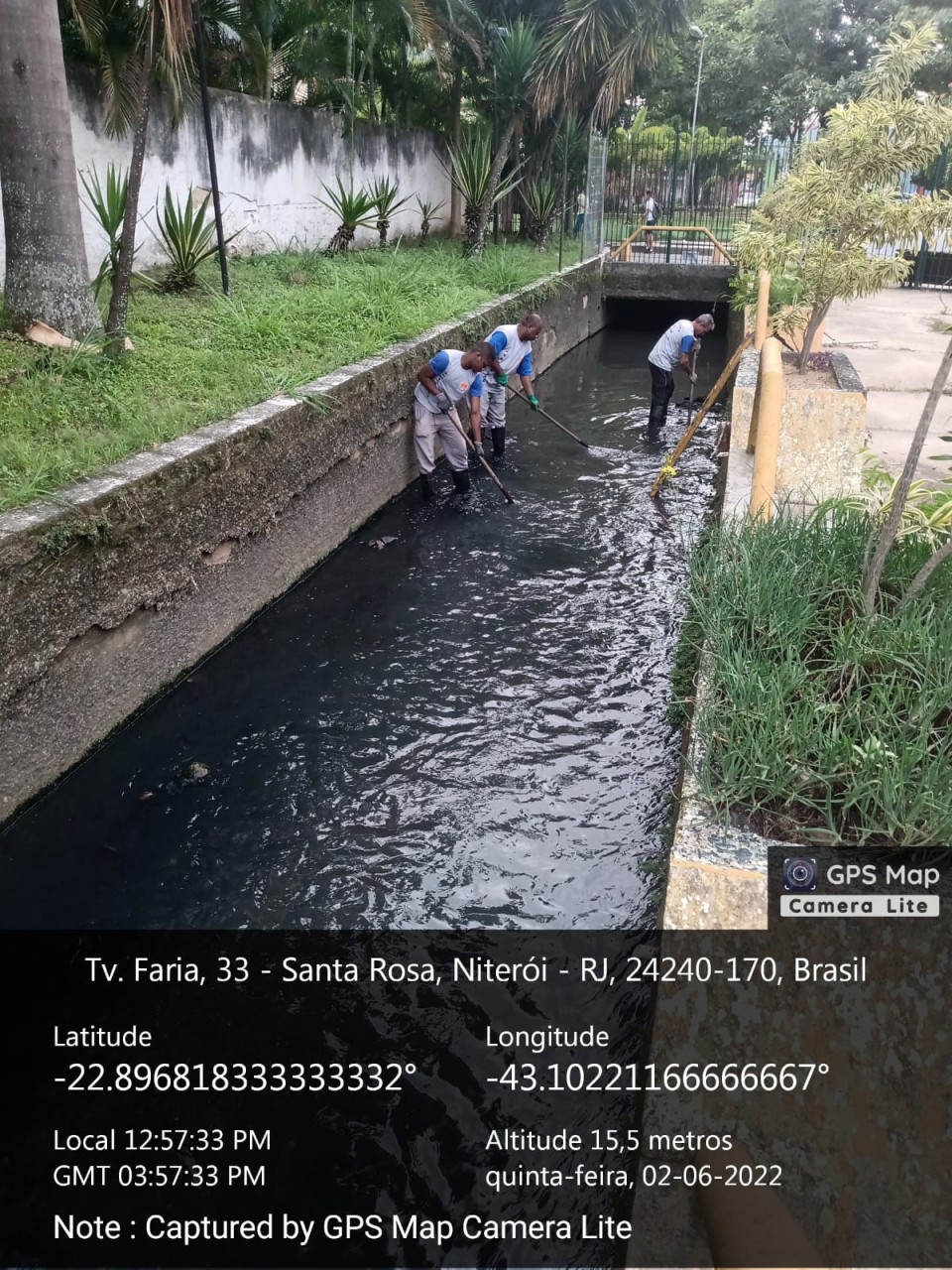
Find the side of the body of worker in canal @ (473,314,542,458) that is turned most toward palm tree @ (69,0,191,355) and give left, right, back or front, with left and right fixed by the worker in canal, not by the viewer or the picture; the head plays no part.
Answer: right

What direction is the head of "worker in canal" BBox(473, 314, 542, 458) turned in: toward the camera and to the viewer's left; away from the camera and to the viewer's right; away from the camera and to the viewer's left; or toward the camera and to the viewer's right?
toward the camera and to the viewer's right

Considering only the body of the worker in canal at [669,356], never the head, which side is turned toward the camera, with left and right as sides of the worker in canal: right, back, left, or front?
right

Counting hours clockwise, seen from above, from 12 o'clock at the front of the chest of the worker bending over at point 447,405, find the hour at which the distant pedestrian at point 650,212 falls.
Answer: The distant pedestrian is roughly at 8 o'clock from the worker bending over.

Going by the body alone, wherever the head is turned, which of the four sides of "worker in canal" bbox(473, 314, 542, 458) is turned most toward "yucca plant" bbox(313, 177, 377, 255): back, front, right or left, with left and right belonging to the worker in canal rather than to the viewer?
back

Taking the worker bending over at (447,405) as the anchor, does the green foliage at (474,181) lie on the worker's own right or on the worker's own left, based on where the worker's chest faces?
on the worker's own left

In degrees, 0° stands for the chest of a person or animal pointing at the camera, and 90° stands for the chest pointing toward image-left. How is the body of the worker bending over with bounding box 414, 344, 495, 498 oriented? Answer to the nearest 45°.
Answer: approximately 315°
